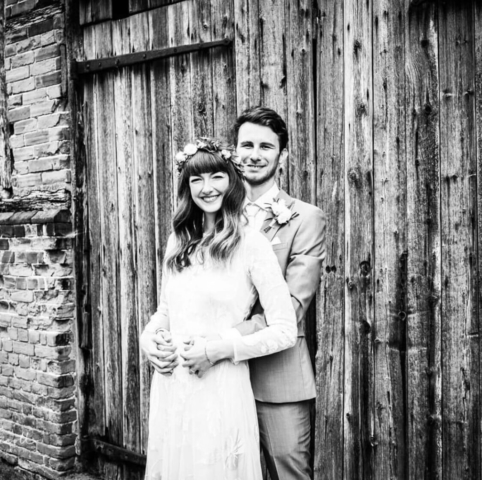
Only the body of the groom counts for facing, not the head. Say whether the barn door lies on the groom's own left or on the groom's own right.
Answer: on the groom's own right

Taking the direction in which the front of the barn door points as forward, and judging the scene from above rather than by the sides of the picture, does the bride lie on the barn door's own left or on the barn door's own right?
on the barn door's own left

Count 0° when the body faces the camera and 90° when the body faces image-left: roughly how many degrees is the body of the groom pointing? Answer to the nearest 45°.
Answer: approximately 45°

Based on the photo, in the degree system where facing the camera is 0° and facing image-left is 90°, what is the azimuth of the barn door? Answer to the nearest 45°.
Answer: approximately 45°

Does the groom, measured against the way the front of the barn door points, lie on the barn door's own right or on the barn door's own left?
on the barn door's own left

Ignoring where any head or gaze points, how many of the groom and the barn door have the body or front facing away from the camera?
0
